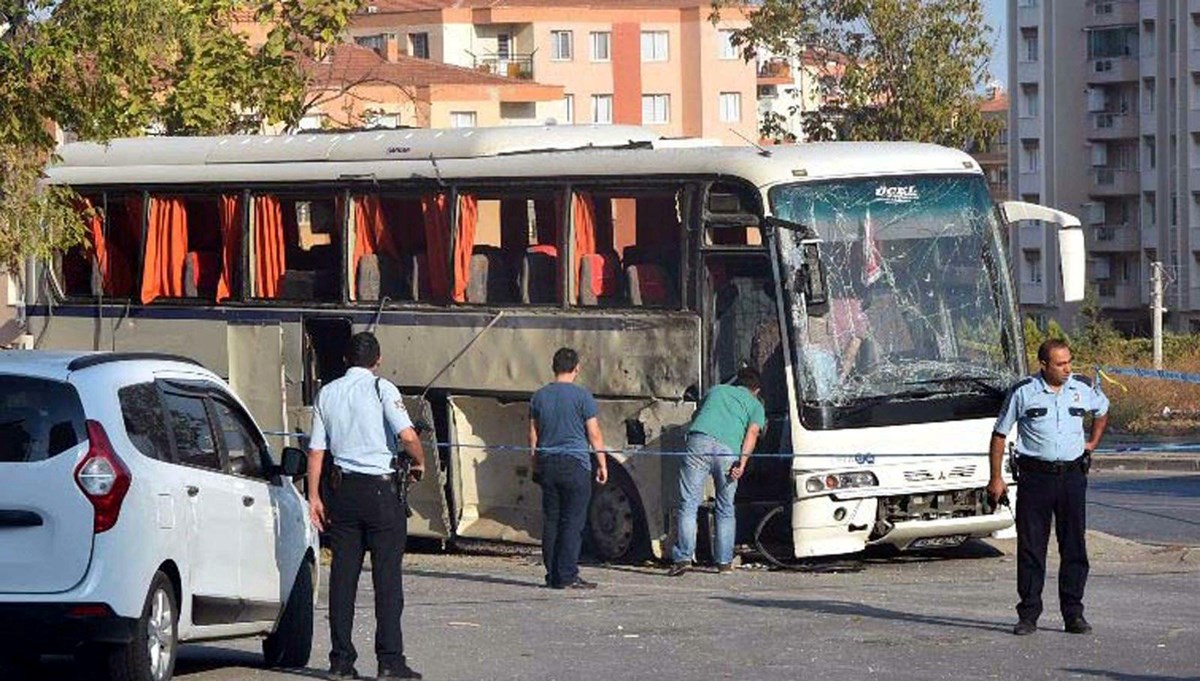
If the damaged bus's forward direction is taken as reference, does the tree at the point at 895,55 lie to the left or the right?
on its left

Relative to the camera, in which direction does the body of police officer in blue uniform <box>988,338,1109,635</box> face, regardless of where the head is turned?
toward the camera

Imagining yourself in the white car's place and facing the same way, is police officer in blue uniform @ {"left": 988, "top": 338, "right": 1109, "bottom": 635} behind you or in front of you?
in front

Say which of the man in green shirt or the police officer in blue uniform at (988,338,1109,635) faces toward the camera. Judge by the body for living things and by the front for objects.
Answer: the police officer in blue uniform

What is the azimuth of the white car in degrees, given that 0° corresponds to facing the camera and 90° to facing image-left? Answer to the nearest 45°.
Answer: approximately 225°

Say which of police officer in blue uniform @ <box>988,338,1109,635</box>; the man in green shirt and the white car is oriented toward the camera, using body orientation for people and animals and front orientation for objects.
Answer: the police officer in blue uniform

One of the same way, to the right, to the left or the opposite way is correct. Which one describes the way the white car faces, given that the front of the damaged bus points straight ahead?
to the left

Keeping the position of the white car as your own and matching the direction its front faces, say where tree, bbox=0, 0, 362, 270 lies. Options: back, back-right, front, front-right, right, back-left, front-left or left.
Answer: front-left

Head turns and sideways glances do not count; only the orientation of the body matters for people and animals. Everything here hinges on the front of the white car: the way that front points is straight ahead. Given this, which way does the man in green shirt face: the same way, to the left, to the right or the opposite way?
the same way

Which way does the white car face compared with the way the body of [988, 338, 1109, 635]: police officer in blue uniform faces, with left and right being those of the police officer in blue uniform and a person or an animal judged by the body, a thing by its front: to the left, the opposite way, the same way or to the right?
the opposite way

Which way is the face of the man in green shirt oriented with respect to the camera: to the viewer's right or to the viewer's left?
to the viewer's right

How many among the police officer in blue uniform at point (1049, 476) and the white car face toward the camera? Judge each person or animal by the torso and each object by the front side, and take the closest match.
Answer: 1

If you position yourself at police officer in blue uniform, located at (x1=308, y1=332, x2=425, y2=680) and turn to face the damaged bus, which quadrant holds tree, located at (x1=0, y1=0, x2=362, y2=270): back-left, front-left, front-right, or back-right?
front-left

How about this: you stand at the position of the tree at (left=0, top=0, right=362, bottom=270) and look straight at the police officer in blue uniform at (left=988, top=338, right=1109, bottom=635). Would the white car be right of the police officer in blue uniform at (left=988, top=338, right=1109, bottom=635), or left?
right
